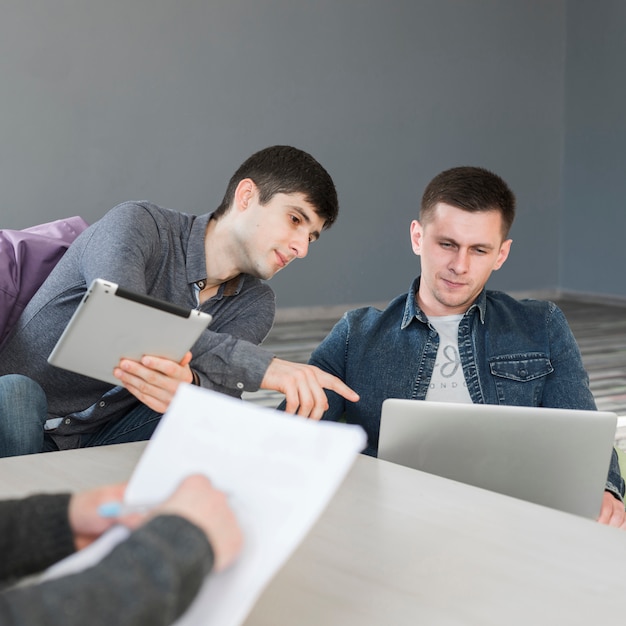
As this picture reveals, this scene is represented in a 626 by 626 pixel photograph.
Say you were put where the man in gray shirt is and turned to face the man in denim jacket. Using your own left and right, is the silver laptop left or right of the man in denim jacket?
right

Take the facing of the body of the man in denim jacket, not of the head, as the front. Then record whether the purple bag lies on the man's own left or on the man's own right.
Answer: on the man's own right

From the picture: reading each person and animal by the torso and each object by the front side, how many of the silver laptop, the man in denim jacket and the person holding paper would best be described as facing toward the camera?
1

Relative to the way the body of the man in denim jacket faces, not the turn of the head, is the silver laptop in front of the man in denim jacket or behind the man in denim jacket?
in front

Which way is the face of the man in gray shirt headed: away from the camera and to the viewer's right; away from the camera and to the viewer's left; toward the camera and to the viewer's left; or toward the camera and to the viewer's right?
toward the camera and to the viewer's right

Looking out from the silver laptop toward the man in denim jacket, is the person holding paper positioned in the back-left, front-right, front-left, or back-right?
back-left

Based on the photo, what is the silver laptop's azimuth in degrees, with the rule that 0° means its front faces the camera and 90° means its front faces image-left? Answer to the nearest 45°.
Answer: approximately 225°

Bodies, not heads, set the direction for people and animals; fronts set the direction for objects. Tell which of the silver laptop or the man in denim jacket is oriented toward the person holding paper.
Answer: the man in denim jacket

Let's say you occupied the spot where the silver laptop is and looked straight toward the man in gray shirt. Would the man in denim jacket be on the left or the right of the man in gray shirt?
right

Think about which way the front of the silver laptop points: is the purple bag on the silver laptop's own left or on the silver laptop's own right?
on the silver laptop's own left

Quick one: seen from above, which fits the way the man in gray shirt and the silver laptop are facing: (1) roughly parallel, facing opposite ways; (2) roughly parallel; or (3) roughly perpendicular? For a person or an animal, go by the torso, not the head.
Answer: roughly perpendicular

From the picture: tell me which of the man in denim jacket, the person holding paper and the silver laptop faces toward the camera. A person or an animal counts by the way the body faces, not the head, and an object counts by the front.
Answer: the man in denim jacket

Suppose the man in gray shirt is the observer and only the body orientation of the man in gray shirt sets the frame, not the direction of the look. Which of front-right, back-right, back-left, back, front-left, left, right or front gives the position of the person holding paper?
front-right
